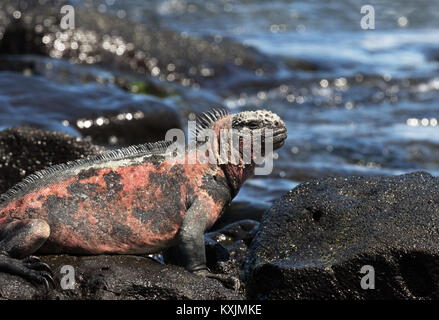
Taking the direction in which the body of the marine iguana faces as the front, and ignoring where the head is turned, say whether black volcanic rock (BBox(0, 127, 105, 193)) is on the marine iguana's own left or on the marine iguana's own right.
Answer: on the marine iguana's own left

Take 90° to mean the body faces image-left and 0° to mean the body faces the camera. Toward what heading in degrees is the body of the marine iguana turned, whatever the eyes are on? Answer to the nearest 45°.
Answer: approximately 270°

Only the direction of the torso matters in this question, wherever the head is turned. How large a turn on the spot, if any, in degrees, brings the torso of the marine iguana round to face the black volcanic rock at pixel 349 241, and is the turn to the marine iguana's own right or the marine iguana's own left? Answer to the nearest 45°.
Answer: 0° — it already faces it
